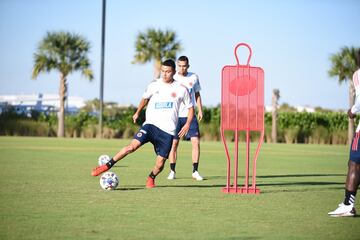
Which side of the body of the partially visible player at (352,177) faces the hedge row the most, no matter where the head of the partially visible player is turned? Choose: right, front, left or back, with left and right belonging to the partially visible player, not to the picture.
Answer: right

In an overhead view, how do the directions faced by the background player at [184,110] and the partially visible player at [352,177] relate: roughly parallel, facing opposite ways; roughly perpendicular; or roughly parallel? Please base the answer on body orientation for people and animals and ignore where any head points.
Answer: roughly perpendicular

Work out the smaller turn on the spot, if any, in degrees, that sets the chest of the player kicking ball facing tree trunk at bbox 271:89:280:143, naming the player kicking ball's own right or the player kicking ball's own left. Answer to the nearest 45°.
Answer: approximately 180°

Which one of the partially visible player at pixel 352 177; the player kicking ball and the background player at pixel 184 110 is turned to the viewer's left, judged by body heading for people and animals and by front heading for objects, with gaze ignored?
the partially visible player at pixel 352 177

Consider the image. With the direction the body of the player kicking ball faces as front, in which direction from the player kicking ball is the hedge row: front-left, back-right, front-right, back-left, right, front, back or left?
back

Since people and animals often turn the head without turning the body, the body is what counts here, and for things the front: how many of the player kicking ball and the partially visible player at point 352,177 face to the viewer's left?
1

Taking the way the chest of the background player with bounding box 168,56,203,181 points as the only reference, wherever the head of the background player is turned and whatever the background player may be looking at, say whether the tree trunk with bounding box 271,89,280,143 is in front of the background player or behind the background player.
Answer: behind

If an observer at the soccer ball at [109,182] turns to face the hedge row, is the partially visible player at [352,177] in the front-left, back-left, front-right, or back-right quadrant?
back-right

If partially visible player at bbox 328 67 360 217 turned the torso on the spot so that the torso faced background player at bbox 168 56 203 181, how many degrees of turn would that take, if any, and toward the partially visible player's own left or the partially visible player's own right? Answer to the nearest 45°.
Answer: approximately 45° to the partially visible player's own right

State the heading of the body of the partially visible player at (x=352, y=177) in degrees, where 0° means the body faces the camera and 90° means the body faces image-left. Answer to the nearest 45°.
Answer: approximately 90°

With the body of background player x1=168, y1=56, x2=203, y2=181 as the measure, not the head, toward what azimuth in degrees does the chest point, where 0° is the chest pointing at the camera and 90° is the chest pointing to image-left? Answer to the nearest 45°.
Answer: approximately 0°
